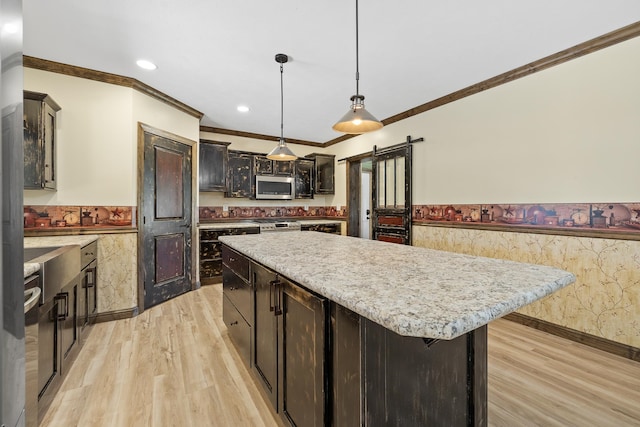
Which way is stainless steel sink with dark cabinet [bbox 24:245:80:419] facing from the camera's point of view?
to the viewer's right

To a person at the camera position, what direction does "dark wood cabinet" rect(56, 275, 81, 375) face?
facing to the right of the viewer

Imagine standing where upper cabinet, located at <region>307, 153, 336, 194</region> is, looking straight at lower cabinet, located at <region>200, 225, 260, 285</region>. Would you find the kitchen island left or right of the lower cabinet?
left

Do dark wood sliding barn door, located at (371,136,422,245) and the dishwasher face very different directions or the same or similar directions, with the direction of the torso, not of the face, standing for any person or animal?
very different directions

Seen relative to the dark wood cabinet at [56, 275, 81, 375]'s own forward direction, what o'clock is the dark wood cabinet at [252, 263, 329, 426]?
the dark wood cabinet at [252, 263, 329, 426] is roughly at 2 o'clock from the dark wood cabinet at [56, 275, 81, 375].

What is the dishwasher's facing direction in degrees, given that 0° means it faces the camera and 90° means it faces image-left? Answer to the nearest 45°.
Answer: approximately 270°

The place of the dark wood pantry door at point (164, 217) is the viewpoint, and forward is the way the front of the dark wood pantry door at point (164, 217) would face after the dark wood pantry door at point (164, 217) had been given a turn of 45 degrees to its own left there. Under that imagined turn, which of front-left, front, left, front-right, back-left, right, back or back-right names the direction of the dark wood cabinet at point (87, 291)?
back-right

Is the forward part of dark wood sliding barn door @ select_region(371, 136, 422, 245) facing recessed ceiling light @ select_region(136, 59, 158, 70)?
yes

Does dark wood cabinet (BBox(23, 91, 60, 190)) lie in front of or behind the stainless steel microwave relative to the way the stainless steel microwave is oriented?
in front

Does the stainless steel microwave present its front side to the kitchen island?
yes

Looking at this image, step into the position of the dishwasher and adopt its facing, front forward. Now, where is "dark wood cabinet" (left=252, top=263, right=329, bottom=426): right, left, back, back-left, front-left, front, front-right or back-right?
front-right

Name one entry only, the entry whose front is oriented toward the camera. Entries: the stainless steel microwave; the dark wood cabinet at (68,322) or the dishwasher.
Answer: the stainless steel microwave
